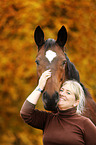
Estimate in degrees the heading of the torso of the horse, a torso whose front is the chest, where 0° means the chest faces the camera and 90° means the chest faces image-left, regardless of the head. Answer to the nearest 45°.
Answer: approximately 45°
